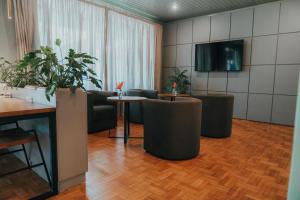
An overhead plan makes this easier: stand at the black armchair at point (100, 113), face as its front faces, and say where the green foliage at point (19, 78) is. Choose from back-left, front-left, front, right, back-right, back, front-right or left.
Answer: right

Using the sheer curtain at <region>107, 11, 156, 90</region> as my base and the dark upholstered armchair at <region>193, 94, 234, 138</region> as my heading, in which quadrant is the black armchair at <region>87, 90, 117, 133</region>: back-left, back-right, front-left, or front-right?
front-right

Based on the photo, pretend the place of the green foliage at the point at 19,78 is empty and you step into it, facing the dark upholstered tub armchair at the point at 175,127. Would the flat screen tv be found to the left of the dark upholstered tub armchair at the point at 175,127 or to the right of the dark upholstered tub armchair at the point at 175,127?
left

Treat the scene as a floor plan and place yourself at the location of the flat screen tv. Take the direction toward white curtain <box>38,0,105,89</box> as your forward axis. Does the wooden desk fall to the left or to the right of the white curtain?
left

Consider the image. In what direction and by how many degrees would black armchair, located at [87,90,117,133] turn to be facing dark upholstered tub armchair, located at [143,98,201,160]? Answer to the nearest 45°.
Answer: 0° — it already faces it

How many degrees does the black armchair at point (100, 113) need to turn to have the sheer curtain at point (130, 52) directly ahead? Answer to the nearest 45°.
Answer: approximately 90° to its left

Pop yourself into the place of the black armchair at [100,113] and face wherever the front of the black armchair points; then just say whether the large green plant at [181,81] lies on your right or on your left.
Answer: on your left

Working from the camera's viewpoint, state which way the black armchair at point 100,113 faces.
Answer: facing the viewer and to the right of the viewer
